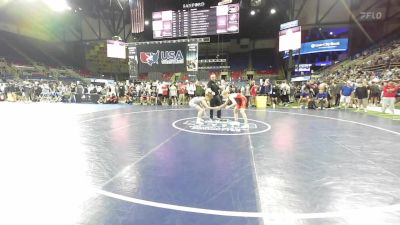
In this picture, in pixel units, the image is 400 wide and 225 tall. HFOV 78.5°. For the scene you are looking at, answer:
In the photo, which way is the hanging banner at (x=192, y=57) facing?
toward the camera

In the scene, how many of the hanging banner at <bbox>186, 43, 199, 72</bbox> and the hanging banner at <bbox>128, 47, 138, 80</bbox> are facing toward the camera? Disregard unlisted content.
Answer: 2

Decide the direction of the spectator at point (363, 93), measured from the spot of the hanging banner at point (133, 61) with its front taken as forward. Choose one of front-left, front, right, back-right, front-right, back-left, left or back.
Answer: front-left

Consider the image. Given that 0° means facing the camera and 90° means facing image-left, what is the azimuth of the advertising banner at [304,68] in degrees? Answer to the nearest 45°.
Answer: approximately 0°

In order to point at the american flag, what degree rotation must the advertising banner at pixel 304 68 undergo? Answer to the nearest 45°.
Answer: approximately 45° to its right

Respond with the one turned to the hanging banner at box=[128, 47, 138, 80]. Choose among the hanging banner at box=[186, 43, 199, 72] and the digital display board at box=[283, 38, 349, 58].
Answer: the digital display board

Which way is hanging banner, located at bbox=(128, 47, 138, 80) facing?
toward the camera

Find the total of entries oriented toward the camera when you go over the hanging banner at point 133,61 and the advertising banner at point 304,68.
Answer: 2

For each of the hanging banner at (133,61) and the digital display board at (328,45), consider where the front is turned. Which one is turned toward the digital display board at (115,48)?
the digital display board at (328,45)

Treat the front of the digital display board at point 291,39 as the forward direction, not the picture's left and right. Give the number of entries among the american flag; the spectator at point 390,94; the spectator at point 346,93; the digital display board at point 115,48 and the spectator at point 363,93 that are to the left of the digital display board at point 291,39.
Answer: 3

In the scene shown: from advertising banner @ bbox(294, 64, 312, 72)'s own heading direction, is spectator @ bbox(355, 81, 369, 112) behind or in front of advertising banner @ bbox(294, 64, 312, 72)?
in front

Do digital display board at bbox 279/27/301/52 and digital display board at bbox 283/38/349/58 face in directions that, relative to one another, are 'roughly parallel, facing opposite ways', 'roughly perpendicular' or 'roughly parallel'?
roughly parallel

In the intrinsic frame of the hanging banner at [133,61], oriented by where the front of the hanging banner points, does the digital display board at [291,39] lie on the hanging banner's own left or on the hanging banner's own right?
on the hanging banner's own left

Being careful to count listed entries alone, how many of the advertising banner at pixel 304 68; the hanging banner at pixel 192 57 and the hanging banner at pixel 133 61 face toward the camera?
3

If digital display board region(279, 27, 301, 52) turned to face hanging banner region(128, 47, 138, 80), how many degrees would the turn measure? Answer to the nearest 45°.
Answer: approximately 45° to its right
